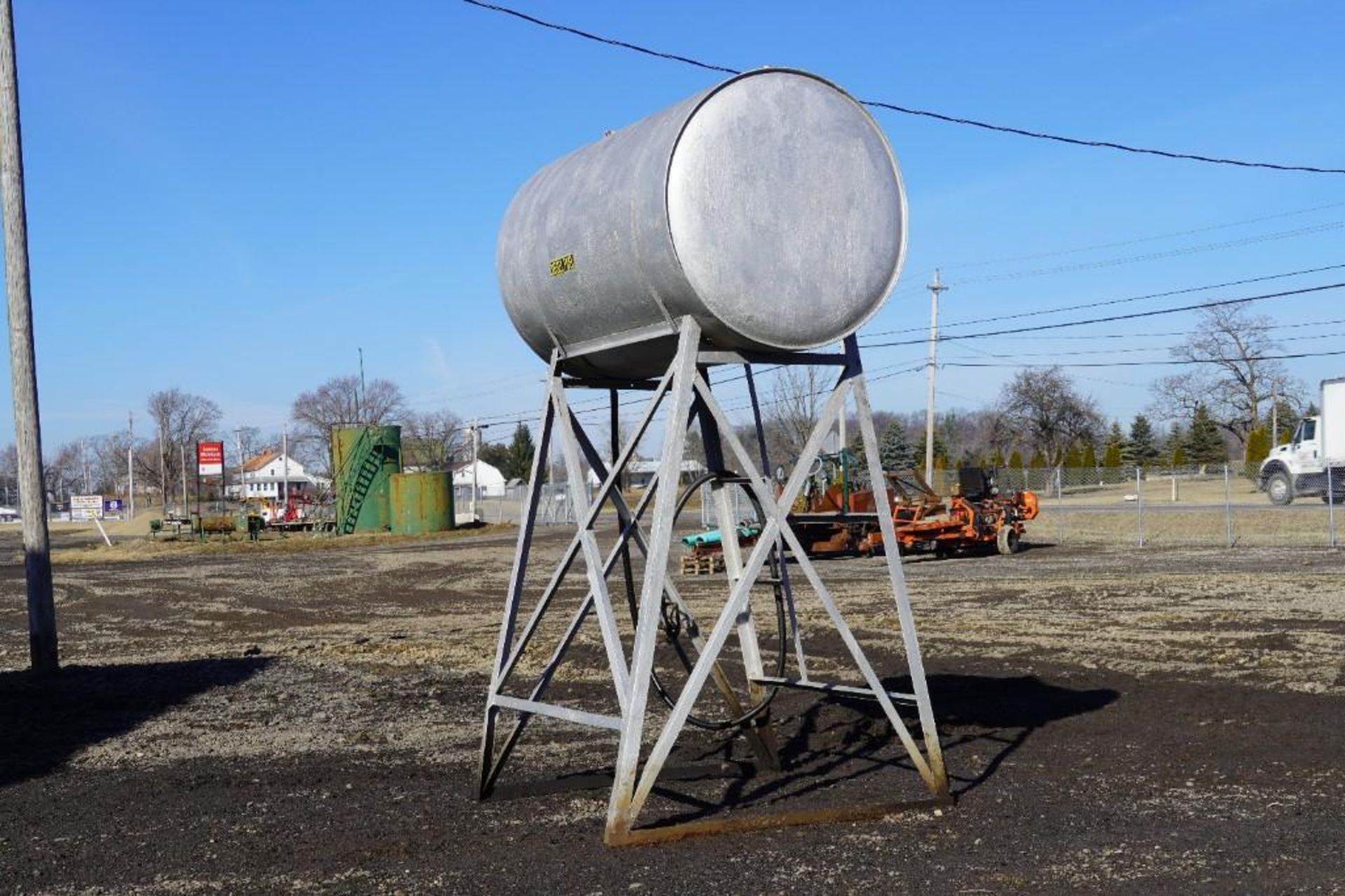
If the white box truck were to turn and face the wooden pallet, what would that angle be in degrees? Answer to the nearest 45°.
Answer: approximately 45° to its left

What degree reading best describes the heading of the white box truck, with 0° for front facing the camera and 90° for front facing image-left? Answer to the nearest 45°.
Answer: approximately 90°

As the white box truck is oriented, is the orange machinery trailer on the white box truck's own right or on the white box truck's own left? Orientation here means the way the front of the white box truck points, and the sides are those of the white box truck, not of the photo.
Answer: on the white box truck's own left

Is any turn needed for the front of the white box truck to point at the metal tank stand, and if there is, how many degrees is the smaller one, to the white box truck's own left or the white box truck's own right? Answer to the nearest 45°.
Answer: approximately 90° to the white box truck's own left
